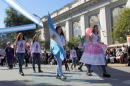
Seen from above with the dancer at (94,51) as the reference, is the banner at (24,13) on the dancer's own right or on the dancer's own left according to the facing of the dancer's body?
on the dancer's own right

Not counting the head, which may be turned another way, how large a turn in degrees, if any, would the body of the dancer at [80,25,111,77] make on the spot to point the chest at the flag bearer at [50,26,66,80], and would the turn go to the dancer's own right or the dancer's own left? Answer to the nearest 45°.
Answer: approximately 90° to the dancer's own right

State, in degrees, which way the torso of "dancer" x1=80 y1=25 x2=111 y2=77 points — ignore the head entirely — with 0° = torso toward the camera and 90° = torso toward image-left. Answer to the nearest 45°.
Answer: approximately 315°

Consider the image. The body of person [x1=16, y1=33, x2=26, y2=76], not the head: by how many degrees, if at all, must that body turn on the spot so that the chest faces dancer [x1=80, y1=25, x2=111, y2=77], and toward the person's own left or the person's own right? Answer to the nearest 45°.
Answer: approximately 45° to the person's own left

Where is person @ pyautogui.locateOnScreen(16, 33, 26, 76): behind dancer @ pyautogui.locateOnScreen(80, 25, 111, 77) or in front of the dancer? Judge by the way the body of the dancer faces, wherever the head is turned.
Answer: in front
